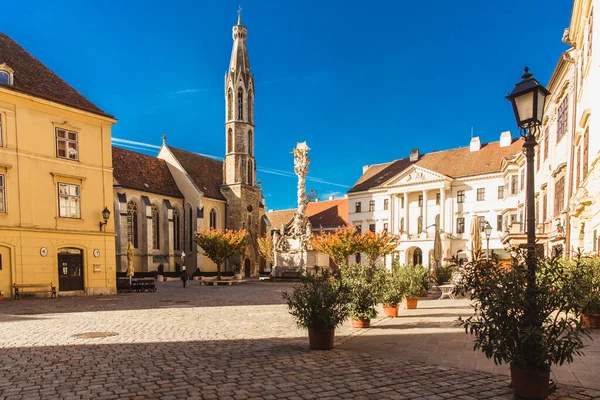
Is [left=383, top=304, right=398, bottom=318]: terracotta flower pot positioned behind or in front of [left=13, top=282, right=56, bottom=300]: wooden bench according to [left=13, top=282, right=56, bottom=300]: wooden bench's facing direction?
in front

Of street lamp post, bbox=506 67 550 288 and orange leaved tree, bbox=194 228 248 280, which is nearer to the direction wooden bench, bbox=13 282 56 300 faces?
the street lamp post

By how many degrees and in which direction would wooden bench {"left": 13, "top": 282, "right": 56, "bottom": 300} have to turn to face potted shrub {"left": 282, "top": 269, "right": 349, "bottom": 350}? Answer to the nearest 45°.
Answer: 0° — it already faces it

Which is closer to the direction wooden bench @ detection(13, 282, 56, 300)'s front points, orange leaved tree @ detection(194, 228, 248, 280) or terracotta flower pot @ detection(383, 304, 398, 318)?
the terracotta flower pot

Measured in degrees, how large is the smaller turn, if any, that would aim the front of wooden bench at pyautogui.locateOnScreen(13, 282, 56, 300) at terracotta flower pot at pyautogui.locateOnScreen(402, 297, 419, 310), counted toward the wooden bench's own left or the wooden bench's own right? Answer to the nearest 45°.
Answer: approximately 45° to the wooden bench's own left

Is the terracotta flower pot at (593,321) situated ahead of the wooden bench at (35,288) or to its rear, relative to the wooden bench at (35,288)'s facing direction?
ahead

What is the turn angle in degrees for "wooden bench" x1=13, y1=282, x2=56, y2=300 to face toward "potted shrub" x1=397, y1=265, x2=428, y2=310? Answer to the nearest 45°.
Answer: approximately 45° to its left

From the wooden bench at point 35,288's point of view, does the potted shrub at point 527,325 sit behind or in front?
in front

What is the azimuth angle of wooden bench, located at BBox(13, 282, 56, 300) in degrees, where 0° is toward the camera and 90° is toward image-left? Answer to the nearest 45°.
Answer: approximately 0°
